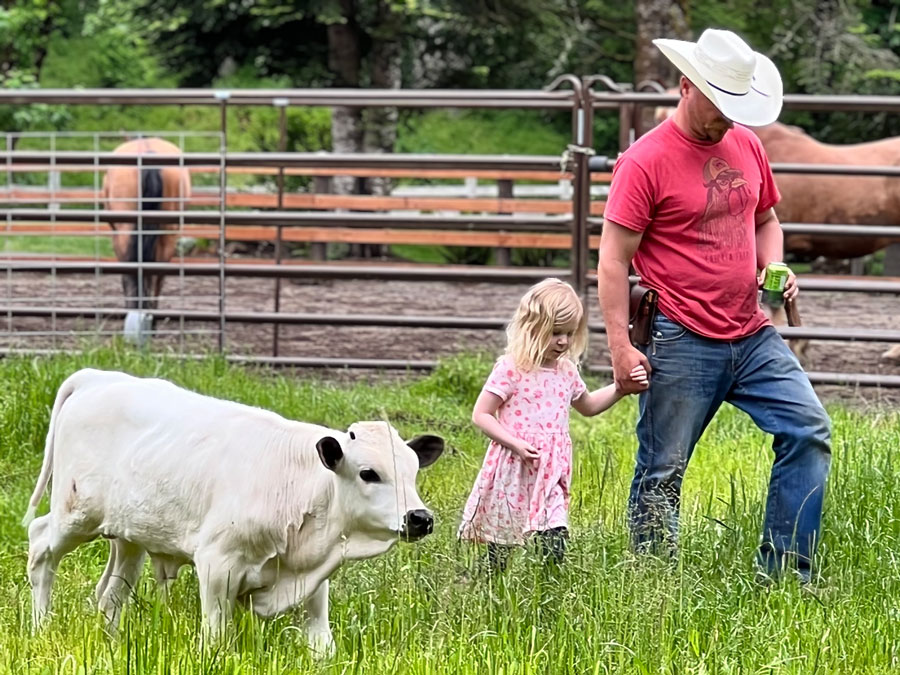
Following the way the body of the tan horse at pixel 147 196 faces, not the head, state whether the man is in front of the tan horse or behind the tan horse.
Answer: behind

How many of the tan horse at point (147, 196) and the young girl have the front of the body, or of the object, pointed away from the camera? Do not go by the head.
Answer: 1

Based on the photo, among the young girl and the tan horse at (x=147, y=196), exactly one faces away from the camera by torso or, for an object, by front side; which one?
the tan horse

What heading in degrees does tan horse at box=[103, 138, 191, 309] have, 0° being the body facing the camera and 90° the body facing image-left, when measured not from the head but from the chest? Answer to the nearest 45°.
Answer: approximately 180°

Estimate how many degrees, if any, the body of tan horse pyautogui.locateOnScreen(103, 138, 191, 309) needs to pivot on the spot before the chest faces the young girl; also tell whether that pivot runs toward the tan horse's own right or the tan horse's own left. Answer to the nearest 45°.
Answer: approximately 180°

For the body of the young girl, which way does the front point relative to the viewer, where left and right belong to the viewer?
facing the viewer and to the right of the viewer

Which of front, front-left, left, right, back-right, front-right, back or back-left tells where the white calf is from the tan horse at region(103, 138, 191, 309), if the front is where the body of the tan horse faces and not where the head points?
back

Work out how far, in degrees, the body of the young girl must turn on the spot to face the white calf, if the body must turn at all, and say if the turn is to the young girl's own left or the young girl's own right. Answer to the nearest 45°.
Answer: approximately 90° to the young girl's own right

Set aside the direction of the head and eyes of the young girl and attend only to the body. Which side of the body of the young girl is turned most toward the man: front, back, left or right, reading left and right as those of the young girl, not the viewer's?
left
